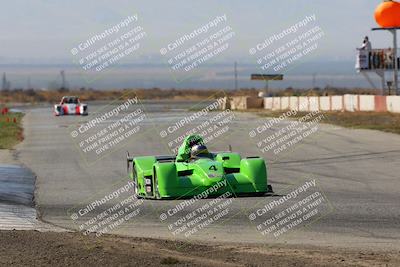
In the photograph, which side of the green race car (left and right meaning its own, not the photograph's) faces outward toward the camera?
front
